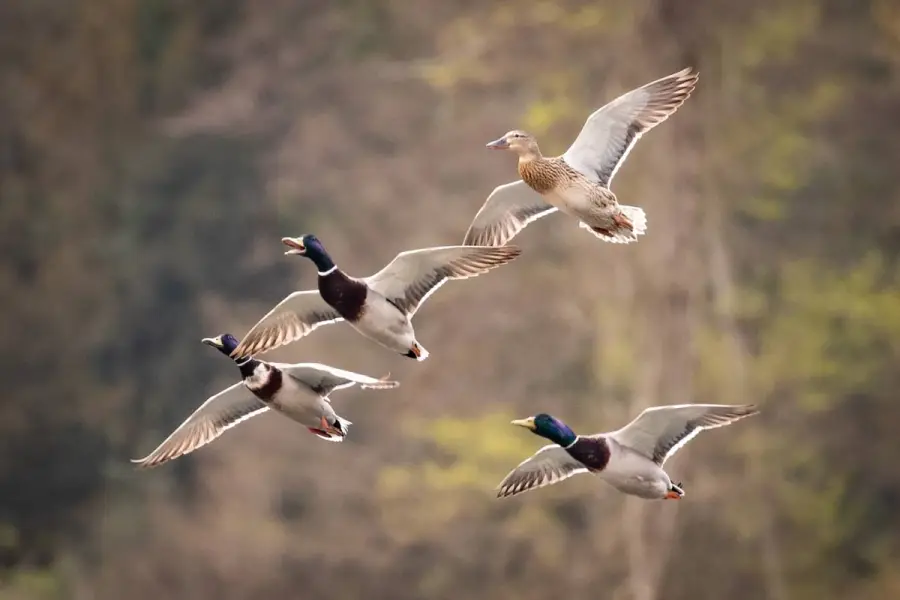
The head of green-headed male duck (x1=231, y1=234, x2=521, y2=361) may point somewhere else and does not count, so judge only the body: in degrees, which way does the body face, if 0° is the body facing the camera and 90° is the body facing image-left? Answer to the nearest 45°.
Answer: approximately 45°

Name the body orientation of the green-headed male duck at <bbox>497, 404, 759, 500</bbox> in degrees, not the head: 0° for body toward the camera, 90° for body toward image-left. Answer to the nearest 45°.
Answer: approximately 45°

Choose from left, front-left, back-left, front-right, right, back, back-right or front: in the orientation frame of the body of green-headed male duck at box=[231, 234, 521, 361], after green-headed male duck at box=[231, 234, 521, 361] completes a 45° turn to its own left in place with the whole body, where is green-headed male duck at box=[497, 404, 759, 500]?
left

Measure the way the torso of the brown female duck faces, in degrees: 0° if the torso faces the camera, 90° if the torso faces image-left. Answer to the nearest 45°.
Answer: approximately 45°

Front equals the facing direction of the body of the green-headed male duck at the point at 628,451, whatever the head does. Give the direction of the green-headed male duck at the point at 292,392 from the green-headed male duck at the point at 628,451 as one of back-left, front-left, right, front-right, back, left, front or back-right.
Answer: front-right
